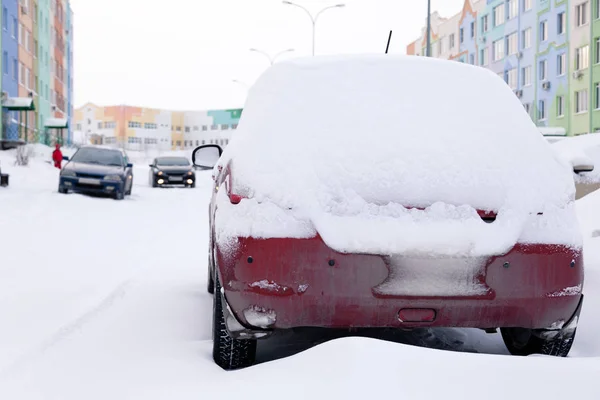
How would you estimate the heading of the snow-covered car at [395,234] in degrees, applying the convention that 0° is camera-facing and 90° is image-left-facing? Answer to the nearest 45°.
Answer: approximately 180°

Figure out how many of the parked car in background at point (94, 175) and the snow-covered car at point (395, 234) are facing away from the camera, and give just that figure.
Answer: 1

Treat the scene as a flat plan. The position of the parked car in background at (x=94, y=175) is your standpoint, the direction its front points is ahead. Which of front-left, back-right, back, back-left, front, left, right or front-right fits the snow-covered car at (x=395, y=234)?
front

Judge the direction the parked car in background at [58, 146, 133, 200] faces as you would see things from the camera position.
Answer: facing the viewer

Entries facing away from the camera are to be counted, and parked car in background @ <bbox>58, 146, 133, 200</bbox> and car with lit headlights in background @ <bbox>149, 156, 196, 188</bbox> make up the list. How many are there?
0

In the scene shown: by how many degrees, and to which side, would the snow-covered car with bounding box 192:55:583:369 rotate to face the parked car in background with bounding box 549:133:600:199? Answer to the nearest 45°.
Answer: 0° — it already faces it

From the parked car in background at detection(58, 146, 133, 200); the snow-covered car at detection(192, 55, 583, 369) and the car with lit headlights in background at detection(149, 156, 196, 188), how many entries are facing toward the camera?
2

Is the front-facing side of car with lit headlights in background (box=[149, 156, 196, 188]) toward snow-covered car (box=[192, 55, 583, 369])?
yes

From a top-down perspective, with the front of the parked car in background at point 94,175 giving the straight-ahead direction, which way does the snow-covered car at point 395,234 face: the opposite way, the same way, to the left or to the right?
the opposite way

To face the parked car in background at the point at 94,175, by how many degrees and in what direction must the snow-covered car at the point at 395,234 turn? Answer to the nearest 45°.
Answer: approximately 45° to its left

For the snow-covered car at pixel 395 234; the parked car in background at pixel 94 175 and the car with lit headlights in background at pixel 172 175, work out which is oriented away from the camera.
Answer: the snow-covered car

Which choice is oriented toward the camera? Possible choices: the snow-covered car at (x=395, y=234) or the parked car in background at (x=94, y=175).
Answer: the parked car in background

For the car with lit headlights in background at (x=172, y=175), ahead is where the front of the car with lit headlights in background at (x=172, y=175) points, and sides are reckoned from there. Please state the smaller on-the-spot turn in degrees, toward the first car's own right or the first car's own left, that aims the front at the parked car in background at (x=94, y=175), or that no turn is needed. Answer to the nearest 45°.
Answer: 0° — it already faces it

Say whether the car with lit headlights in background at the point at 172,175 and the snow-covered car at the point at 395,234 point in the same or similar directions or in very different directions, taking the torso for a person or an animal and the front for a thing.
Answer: very different directions

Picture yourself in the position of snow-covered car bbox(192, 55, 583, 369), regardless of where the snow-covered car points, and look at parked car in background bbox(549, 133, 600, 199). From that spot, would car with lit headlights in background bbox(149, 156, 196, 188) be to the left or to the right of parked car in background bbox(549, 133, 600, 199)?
left

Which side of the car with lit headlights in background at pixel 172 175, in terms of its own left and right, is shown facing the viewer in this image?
front
